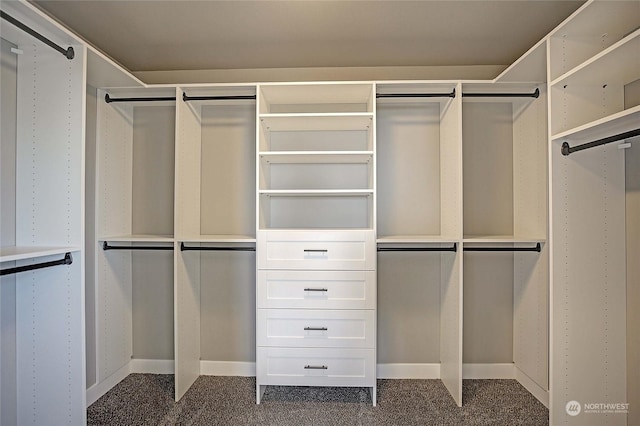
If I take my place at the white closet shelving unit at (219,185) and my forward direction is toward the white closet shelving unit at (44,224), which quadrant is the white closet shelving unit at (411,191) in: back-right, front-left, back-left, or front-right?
back-left

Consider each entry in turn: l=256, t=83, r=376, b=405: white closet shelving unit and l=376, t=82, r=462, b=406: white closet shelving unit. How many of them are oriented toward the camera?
2

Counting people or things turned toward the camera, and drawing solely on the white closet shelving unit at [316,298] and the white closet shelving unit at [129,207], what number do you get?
2

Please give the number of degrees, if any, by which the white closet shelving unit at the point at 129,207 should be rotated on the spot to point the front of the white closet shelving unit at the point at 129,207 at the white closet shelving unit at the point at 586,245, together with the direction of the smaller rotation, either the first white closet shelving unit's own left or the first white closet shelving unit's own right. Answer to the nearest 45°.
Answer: approximately 45° to the first white closet shelving unit's own left

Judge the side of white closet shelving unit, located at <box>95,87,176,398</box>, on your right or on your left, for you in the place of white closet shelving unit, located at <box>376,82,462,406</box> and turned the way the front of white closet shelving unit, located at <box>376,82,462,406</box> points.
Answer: on your right

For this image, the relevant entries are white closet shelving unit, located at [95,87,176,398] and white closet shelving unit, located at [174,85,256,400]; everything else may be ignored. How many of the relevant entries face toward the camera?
2
